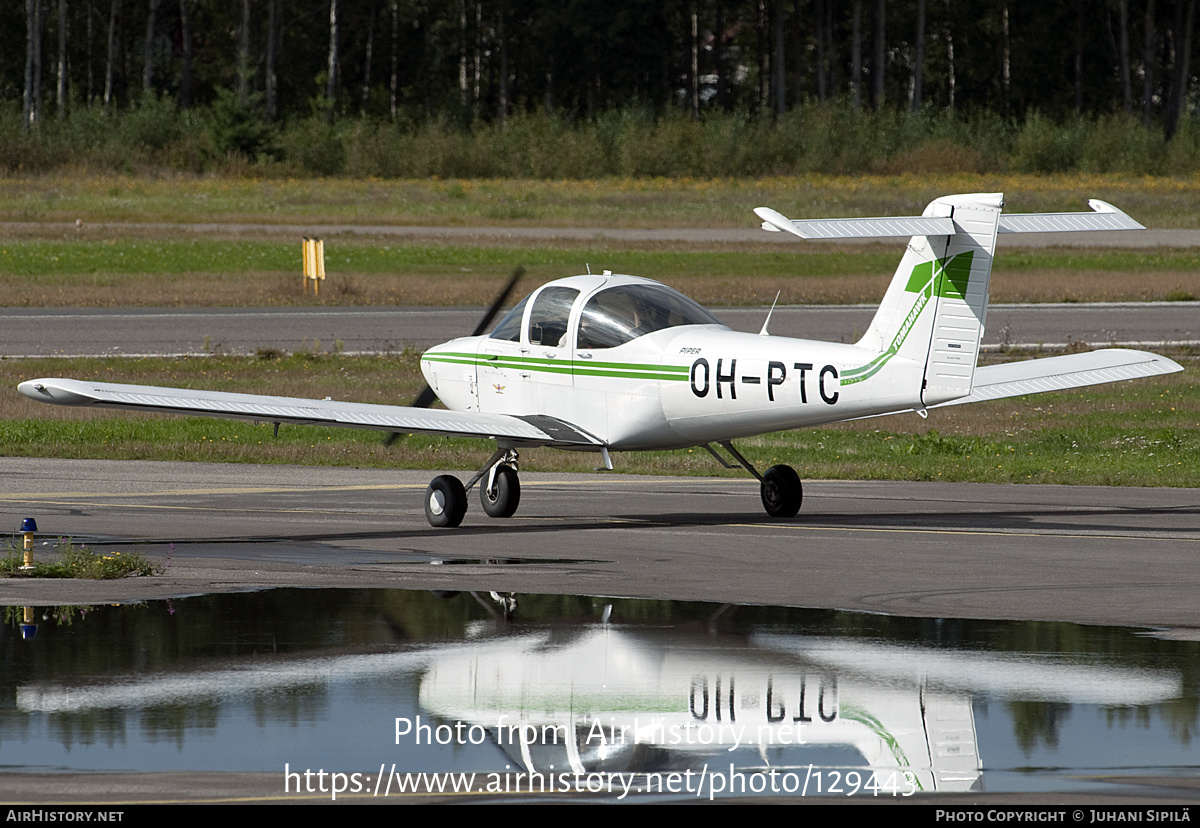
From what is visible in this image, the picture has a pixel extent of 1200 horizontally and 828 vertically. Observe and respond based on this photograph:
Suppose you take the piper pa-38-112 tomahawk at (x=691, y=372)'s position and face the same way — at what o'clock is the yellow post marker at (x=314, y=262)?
The yellow post marker is roughly at 1 o'clock from the piper pa-38-112 tomahawk.

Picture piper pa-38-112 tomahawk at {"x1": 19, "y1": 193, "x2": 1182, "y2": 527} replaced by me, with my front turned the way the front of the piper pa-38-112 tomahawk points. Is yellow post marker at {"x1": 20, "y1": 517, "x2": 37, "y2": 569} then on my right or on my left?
on my left

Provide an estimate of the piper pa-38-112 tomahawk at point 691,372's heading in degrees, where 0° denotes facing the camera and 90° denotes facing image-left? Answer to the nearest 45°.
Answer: approximately 135°
